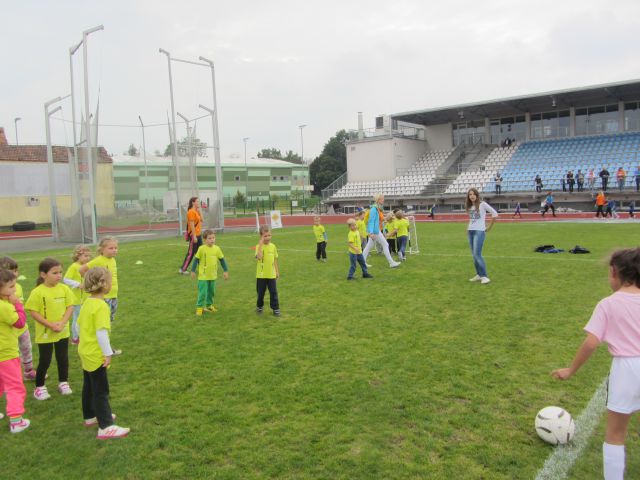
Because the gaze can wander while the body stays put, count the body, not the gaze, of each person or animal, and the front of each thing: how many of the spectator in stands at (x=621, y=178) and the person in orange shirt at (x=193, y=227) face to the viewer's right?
1

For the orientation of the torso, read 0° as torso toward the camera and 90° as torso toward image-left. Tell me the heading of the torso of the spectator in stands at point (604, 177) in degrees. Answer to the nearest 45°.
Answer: approximately 0°

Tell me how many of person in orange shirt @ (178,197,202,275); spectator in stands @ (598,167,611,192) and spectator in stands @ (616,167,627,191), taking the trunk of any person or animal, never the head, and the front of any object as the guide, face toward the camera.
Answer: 2

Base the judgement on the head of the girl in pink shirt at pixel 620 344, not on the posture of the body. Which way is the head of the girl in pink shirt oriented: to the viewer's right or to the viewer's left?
to the viewer's left

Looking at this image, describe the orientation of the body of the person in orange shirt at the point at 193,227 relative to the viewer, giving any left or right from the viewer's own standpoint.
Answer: facing to the right of the viewer

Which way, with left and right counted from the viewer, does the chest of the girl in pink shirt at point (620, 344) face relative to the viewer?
facing away from the viewer and to the left of the viewer

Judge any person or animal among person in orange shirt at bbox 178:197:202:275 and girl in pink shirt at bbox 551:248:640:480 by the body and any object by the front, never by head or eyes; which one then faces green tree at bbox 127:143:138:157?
the girl in pink shirt

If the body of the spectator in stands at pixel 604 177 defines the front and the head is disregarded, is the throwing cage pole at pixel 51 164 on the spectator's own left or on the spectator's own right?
on the spectator's own right
